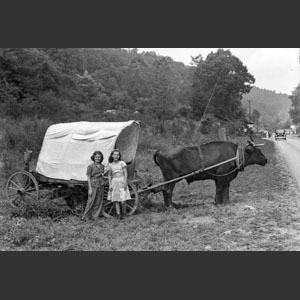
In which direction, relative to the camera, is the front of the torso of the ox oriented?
to the viewer's right

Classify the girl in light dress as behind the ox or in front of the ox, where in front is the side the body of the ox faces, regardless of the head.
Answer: behind

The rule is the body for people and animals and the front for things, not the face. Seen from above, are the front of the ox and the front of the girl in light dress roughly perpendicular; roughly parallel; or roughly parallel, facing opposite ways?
roughly perpendicular

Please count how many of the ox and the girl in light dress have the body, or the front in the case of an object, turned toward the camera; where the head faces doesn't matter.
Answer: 1

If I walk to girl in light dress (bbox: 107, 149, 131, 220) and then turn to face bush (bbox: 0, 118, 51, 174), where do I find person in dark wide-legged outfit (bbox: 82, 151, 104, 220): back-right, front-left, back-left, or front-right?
front-left

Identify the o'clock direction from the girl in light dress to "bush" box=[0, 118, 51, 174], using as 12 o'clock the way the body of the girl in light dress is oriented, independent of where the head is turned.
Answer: The bush is roughly at 5 o'clock from the girl in light dress.

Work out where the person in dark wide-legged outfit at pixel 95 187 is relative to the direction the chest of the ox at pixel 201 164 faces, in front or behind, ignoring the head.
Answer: behind

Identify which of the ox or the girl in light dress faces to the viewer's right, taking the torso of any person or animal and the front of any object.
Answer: the ox

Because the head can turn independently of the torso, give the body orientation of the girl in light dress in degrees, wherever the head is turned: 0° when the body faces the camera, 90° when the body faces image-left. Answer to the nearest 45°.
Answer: approximately 0°

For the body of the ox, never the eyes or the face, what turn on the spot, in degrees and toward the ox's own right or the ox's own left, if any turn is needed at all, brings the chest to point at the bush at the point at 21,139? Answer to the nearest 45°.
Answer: approximately 135° to the ox's own left
